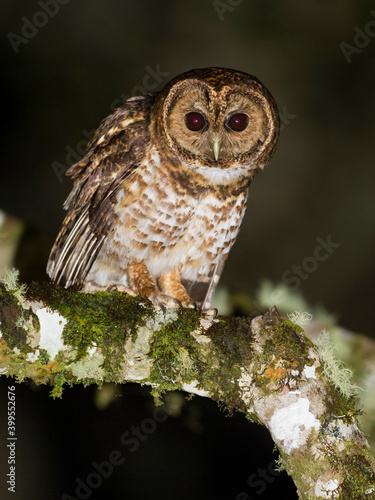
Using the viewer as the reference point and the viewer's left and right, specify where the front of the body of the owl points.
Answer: facing the viewer and to the right of the viewer
